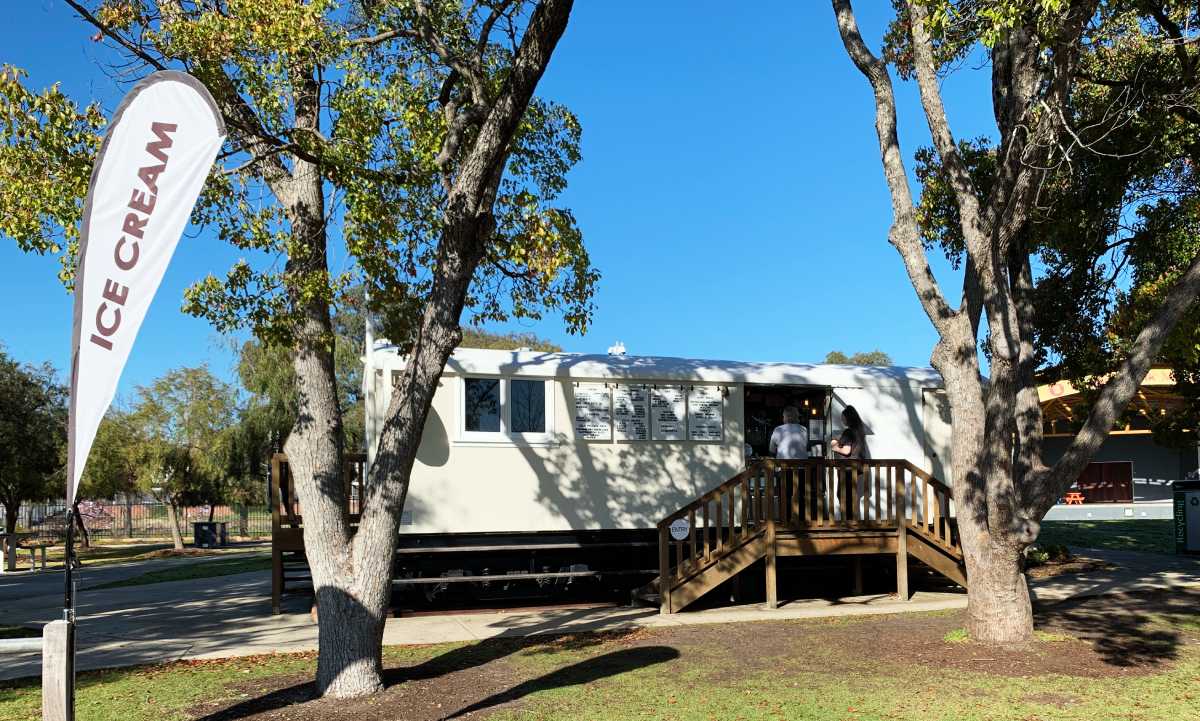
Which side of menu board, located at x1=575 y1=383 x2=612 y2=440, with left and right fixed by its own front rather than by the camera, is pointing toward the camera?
front

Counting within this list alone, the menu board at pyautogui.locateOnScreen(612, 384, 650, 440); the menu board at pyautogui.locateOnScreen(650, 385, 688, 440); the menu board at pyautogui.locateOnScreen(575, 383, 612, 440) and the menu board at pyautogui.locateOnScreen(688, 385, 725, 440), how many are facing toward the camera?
4

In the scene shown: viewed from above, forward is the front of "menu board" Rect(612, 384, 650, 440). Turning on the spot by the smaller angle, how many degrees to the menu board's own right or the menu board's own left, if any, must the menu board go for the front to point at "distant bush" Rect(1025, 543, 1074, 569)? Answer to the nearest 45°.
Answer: approximately 135° to the menu board's own left

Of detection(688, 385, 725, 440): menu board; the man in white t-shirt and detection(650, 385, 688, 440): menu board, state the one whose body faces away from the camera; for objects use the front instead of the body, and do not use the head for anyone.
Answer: the man in white t-shirt

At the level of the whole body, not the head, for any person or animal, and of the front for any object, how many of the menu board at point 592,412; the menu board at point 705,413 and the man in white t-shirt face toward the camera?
2

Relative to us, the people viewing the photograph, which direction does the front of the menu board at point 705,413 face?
facing the viewer

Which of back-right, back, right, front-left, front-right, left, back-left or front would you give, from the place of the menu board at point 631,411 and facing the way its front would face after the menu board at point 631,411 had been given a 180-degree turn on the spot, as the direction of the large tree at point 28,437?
front-left

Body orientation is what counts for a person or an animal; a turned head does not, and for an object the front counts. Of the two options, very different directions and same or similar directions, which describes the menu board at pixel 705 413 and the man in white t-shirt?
very different directions

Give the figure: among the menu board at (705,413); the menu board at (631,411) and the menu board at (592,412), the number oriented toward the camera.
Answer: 3

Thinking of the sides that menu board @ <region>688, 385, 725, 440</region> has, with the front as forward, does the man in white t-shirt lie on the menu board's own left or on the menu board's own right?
on the menu board's own left

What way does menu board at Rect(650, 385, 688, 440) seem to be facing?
toward the camera

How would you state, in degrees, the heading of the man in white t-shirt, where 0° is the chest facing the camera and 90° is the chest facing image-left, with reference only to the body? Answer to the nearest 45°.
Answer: approximately 180°
